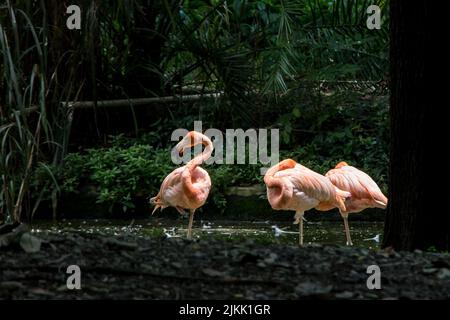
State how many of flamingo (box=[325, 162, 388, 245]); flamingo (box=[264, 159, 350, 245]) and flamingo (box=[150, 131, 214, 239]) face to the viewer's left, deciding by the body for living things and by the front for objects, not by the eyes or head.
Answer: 2

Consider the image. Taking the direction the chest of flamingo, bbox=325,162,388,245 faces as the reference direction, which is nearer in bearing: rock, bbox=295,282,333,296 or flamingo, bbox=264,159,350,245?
the flamingo

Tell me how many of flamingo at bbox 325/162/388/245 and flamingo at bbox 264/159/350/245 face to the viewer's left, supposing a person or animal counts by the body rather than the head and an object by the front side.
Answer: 2

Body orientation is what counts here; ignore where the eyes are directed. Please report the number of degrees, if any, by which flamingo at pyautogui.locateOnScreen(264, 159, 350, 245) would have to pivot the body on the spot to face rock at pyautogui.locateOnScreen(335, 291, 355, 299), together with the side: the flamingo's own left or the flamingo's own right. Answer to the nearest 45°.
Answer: approximately 90° to the flamingo's own left

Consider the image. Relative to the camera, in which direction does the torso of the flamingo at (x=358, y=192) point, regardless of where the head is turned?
to the viewer's left

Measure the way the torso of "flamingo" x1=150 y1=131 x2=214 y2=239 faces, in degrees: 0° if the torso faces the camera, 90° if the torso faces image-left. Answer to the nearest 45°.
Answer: approximately 315°

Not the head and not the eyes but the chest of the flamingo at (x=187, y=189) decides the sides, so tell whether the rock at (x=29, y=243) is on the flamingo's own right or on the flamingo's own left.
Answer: on the flamingo's own right

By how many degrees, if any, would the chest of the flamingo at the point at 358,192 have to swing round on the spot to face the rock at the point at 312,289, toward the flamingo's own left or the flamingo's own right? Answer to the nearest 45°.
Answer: approximately 90° to the flamingo's own left

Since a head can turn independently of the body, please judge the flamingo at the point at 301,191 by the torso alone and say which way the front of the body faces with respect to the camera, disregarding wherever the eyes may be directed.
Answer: to the viewer's left
